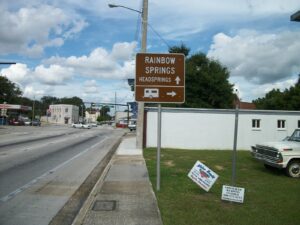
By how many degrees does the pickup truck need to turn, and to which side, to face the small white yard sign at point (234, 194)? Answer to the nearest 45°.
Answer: approximately 45° to its left

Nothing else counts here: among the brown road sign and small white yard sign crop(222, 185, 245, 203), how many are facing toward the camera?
2

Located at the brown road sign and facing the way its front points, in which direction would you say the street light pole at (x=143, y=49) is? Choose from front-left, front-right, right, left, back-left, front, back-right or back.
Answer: back

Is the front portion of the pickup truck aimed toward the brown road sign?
yes

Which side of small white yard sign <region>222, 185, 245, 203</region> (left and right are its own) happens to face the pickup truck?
back

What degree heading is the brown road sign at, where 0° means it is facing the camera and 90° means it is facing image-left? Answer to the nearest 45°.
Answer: approximately 0°

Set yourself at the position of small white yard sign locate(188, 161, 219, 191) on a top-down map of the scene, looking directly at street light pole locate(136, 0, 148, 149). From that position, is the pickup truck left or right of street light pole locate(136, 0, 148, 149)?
right

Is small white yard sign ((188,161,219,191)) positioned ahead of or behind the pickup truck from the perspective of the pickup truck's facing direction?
ahead

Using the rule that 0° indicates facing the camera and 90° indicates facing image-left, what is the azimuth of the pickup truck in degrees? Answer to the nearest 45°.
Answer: approximately 45°

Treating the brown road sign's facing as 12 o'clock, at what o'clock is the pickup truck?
The pickup truck is roughly at 8 o'clock from the brown road sign.

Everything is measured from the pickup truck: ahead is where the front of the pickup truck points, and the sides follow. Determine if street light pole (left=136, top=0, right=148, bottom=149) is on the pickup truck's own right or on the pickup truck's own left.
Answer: on the pickup truck's own right

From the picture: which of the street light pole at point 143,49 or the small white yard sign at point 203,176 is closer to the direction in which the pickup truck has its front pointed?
the small white yard sign
